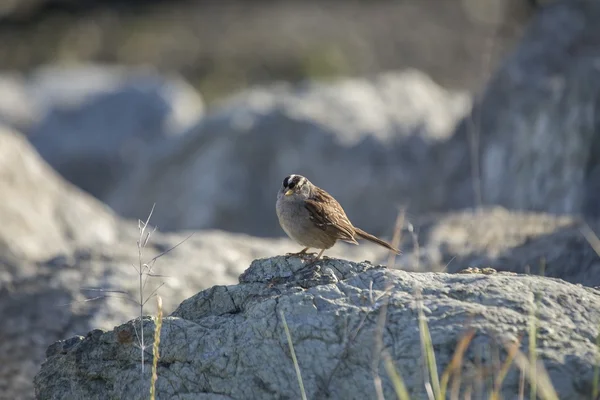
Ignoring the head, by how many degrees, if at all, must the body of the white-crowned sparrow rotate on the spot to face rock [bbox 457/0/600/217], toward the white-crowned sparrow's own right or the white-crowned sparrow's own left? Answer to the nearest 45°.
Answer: approximately 180°

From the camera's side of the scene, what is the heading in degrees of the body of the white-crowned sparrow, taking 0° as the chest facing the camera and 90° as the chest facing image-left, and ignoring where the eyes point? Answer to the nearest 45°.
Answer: approximately 45°

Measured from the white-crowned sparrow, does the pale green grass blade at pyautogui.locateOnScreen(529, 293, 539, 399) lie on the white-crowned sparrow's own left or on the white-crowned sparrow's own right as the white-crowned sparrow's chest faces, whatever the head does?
on the white-crowned sparrow's own left

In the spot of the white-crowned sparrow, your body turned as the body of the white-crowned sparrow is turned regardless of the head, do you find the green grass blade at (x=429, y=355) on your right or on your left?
on your left

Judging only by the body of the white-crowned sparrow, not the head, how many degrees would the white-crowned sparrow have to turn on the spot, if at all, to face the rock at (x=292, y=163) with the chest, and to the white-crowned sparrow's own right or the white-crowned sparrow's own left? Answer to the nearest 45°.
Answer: approximately 135° to the white-crowned sparrow's own right

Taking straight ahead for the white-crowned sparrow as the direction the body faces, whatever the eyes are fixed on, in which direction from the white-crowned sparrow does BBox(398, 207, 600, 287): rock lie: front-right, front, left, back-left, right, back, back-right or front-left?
back
